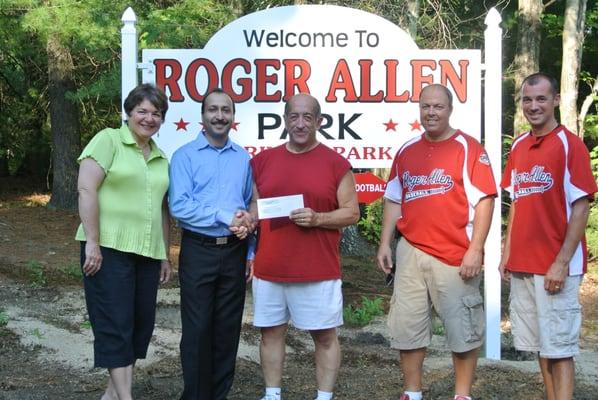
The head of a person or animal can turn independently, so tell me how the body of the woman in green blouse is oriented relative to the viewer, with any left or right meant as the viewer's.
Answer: facing the viewer and to the right of the viewer

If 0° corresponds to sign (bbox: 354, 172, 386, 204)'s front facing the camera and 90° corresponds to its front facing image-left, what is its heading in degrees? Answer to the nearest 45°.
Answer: approximately 0°

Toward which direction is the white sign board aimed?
toward the camera

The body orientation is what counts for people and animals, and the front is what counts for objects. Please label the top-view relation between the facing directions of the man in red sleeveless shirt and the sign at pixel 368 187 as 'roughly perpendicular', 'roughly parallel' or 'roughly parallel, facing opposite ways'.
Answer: roughly parallel

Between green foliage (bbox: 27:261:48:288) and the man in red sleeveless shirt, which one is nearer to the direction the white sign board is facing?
the man in red sleeveless shirt

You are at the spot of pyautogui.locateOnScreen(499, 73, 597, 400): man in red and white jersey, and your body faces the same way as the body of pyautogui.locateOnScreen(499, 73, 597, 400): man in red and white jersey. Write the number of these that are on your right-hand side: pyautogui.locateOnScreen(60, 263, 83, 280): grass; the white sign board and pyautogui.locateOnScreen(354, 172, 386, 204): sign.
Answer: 3

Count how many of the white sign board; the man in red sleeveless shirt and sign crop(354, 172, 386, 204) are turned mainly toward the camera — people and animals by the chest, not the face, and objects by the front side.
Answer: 3

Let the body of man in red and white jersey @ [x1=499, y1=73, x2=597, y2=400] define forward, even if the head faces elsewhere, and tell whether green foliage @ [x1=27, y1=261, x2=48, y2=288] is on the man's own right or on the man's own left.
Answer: on the man's own right

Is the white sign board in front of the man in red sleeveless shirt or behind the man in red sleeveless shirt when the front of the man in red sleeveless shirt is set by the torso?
behind

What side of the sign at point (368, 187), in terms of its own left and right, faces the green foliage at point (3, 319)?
right

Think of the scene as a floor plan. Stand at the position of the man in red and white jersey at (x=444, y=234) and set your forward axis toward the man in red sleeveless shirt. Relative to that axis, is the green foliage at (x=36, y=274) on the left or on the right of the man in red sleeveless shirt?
right

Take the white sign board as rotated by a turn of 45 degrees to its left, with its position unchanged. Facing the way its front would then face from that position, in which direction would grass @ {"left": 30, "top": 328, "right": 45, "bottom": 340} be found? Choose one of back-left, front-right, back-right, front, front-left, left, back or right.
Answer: back-right

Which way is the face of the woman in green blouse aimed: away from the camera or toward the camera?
toward the camera

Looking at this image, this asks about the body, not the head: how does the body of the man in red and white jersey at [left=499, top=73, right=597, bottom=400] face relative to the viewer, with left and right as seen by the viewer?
facing the viewer and to the left of the viewer

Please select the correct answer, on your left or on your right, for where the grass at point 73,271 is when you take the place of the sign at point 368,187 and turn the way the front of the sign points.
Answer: on your right
